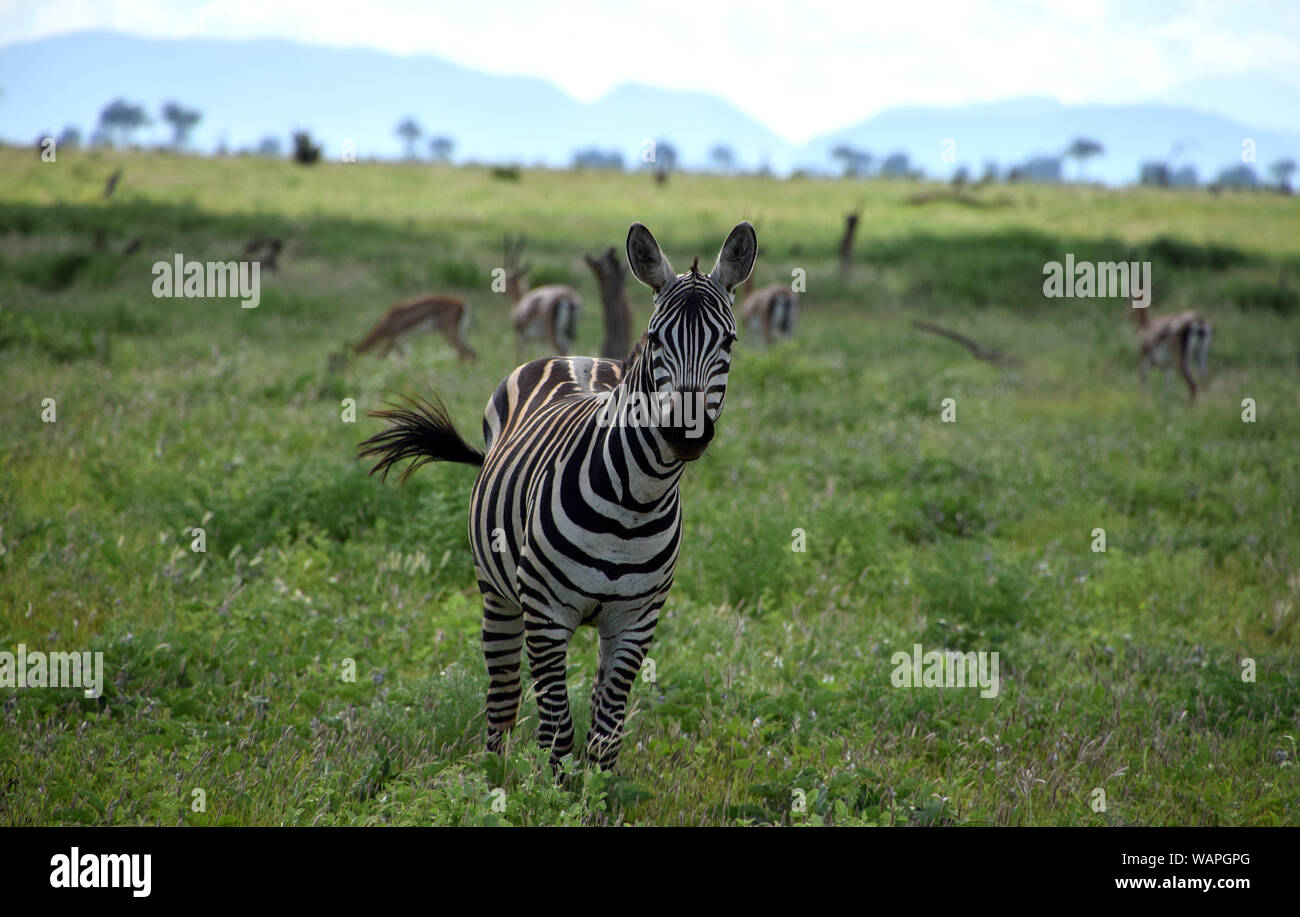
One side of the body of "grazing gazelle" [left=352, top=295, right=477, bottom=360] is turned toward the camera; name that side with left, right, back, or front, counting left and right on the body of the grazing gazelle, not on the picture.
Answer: left

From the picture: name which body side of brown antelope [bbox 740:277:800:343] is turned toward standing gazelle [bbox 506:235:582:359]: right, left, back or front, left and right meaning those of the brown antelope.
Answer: left

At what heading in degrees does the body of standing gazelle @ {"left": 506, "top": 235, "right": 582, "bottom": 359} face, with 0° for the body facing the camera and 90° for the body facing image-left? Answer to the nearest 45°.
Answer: approximately 135°

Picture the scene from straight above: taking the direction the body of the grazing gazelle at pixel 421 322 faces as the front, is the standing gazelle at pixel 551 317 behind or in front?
behind

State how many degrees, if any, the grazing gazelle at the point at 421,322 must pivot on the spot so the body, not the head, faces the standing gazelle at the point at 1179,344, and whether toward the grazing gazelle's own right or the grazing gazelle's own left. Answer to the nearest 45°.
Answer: approximately 180°
